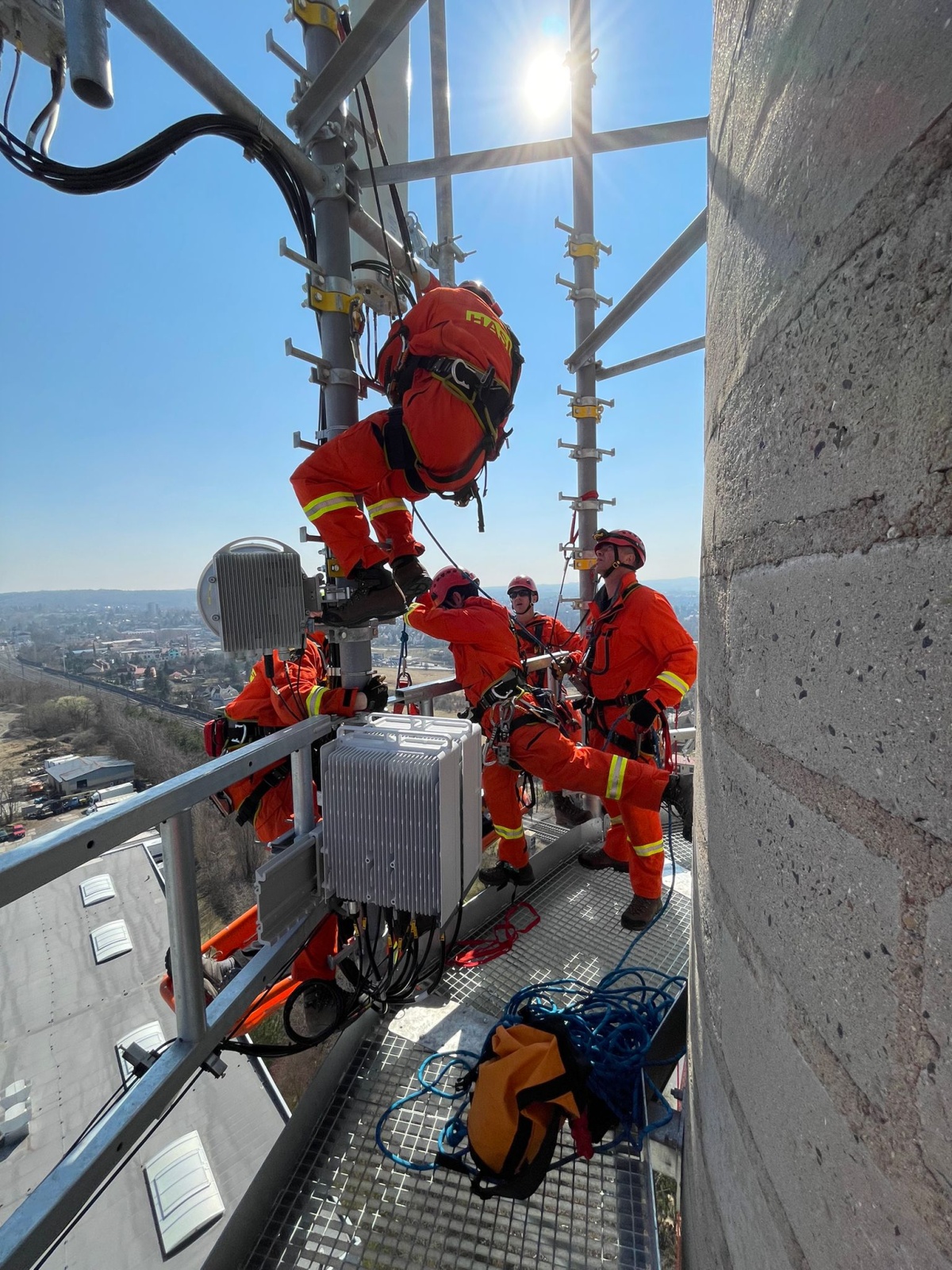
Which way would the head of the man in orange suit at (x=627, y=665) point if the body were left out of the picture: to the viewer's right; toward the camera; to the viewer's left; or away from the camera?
to the viewer's left

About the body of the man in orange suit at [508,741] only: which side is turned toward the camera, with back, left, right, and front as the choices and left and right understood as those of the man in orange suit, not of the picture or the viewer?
left

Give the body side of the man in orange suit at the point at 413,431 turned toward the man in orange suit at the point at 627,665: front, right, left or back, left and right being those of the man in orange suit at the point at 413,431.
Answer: right

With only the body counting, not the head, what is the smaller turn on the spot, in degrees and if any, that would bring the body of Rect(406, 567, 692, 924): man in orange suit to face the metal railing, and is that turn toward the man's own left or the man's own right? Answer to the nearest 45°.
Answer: approximately 90° to the man's own left

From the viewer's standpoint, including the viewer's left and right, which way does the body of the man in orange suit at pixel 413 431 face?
facing away from the viewer and to the left of the viewer

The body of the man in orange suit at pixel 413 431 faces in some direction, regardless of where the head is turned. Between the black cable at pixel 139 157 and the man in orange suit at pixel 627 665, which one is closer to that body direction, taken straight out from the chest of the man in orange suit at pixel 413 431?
the black cable
